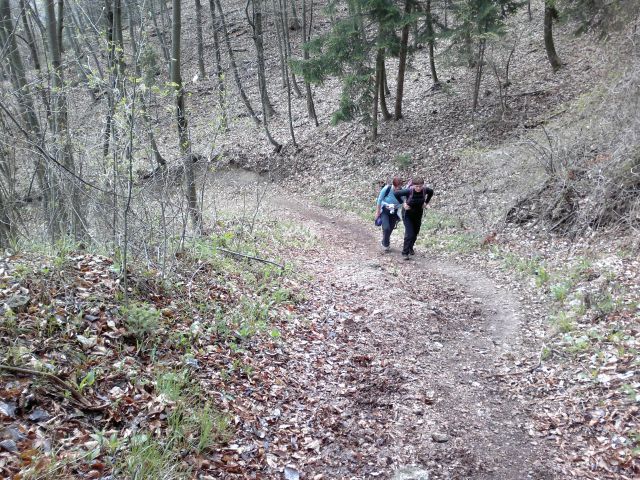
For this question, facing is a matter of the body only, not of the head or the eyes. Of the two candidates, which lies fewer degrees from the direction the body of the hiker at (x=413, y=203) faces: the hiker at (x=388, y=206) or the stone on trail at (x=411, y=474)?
the stone on trail

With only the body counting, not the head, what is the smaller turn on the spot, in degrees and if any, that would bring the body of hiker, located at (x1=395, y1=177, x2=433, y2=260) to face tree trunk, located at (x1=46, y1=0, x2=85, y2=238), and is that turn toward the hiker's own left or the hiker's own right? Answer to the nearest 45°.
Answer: approximately 45° to the hiker's own right

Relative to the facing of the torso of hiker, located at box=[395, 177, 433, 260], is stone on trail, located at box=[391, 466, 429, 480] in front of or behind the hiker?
in front

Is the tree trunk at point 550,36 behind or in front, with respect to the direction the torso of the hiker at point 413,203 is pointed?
behind

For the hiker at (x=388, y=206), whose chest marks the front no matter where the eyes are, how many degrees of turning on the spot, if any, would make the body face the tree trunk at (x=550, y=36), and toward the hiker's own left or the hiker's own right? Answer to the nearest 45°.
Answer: approximately 90° to the hiker's own left

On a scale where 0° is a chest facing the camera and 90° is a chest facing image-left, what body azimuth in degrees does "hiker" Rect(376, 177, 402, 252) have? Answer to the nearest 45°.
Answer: approximately 315°

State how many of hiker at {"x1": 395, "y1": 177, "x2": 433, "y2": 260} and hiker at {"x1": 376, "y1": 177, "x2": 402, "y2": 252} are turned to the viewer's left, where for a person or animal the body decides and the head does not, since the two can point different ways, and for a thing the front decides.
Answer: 0

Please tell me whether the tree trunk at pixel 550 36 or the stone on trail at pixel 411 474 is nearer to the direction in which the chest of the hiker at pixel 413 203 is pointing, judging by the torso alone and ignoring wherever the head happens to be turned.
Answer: the stone on trail

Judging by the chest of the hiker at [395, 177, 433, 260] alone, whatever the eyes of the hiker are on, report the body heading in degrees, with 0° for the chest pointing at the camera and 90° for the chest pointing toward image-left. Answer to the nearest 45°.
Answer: approximately 0°
